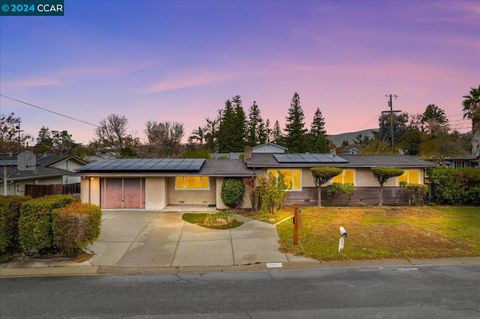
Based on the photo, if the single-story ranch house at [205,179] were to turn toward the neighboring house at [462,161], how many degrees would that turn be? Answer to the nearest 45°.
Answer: approximately 135° to its left

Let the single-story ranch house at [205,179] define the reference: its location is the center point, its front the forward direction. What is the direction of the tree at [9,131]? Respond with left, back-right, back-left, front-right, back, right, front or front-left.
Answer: back-right

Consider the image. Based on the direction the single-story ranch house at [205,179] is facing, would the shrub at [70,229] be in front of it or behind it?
in front

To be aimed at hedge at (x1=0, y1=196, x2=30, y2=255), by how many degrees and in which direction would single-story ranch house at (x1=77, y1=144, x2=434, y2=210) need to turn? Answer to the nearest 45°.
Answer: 0° — it already faces it

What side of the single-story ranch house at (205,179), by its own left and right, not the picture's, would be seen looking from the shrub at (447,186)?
left

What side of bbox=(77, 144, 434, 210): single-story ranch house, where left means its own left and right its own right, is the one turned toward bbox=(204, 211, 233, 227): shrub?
front

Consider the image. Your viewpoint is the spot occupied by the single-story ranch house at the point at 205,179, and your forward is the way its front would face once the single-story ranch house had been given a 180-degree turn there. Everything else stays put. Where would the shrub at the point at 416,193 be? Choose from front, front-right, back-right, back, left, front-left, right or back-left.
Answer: right

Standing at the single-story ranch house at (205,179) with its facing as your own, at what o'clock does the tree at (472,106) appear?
The tree is roughly at 8 o'clock from the single-story ranch house.

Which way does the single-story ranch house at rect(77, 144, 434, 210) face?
toward the camera

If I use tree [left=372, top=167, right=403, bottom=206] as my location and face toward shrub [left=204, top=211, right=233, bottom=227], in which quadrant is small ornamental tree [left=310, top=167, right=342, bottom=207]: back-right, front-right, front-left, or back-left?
front-right
